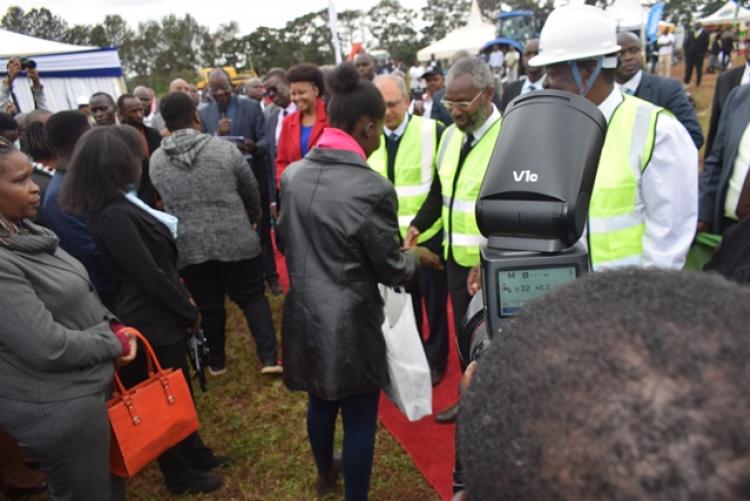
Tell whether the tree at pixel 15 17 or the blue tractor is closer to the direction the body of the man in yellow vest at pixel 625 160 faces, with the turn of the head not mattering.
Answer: the tree

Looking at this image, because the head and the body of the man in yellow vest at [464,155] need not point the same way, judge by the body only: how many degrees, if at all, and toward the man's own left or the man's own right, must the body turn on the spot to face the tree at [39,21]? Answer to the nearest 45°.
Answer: approximately 90° to the man's own right

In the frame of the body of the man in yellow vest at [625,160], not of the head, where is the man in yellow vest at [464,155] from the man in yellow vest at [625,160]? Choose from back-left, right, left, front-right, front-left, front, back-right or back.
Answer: front-right

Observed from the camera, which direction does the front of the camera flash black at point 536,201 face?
facing away from the viewer and to the left of the viewer

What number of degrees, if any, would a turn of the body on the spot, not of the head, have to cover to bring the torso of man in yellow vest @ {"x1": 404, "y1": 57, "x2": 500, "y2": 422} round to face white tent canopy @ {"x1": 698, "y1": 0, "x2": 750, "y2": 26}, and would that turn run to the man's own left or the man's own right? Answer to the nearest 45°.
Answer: approximately 180°

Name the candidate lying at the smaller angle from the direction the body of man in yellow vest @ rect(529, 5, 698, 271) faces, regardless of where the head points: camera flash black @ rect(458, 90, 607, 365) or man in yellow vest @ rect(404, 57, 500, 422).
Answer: the man in yellow vest

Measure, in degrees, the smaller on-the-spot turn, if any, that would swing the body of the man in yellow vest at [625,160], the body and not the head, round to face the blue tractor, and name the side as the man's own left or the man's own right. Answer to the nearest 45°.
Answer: approximately 90° to the man's own right

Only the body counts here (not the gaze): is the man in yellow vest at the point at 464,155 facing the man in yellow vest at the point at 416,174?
no

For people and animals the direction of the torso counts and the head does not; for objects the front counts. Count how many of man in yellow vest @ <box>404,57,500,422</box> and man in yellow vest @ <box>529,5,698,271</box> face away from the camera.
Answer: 0

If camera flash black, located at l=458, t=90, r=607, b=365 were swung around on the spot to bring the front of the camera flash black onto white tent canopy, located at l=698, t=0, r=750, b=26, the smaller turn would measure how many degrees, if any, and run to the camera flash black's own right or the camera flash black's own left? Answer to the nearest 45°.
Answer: approximately 45° to the camera flash black's own right

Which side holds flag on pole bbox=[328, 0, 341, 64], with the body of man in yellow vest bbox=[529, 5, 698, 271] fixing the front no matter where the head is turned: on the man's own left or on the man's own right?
on the man's own right

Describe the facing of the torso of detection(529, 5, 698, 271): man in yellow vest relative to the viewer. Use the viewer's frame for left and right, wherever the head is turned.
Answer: facing to the left of the viewer

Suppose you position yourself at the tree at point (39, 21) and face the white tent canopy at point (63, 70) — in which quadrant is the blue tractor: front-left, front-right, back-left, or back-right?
front-left

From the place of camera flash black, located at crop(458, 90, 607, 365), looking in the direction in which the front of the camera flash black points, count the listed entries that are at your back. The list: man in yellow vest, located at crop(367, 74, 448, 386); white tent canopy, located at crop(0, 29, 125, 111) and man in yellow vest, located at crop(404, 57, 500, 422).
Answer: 0

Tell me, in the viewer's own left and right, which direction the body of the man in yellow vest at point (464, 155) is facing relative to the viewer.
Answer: facing the viewer and to the left of the viewer

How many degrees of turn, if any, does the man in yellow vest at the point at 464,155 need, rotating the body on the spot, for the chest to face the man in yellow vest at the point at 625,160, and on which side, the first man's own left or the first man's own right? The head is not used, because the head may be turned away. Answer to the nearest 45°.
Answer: approximately 90° to the first man's own left

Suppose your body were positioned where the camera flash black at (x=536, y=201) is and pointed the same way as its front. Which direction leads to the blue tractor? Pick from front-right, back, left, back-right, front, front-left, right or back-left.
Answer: front-right

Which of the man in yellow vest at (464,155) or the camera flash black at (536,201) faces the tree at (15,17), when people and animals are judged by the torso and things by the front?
the camera flash black

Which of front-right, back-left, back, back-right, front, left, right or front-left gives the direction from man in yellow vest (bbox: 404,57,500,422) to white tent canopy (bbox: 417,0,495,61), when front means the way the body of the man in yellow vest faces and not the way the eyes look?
back-right
